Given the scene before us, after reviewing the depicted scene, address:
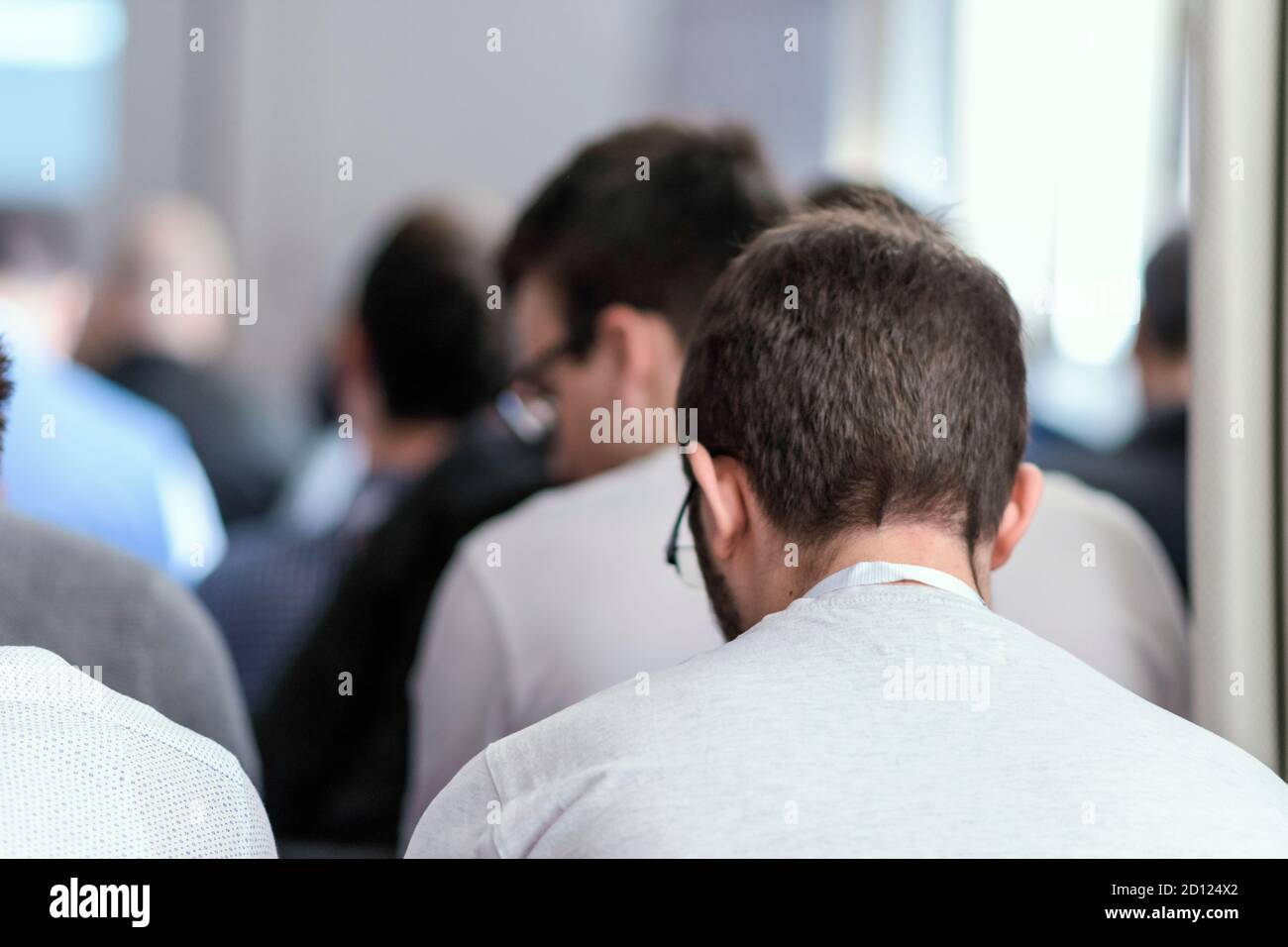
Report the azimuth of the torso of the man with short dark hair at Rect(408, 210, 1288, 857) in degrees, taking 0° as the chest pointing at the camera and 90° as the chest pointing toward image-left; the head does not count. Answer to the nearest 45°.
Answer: approximately 180°

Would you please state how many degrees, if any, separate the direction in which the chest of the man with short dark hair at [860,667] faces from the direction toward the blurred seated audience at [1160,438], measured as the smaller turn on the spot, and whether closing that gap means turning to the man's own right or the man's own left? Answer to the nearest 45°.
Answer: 0° — they already face them

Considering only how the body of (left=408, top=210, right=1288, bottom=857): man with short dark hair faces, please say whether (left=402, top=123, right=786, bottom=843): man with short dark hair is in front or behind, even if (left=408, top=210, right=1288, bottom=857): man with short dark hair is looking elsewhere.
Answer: in front

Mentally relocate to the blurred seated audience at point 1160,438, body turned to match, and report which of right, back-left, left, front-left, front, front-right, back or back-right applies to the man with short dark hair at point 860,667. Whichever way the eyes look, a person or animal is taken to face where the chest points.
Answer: back

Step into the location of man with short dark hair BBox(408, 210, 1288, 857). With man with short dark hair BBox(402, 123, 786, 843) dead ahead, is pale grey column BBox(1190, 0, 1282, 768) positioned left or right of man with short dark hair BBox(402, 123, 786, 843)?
right

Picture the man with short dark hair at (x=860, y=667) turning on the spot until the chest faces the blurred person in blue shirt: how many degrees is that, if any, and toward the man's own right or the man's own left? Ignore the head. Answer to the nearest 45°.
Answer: approximately 45° to the man's own left

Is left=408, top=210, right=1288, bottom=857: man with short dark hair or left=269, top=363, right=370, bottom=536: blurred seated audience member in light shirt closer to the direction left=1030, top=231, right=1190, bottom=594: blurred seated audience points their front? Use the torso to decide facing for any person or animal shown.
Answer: the blurred seated audience member in light shirt

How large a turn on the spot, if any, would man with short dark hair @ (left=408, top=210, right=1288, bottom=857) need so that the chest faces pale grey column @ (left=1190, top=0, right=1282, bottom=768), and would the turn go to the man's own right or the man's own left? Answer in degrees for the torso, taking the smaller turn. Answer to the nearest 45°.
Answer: approximately 45° to the man's own right

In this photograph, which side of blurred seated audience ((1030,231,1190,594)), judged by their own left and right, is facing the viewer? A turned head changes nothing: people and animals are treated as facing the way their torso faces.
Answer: back

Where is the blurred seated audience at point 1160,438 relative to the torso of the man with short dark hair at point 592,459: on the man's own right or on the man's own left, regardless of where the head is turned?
on the man's own right

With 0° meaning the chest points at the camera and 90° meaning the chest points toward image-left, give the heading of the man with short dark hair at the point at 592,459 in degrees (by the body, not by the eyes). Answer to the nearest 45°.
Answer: approximately 135°

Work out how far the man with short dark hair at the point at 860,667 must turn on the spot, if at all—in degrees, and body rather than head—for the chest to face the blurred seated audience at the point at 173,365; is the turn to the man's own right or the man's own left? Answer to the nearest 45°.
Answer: approximately 45° to the man's own left

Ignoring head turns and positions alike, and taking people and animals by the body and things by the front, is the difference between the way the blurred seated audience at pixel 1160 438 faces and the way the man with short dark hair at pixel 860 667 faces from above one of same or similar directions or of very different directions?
same or similar directions
